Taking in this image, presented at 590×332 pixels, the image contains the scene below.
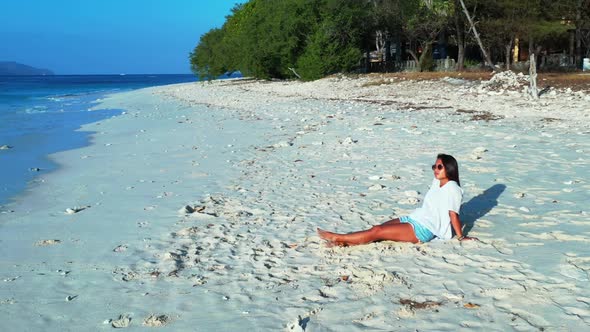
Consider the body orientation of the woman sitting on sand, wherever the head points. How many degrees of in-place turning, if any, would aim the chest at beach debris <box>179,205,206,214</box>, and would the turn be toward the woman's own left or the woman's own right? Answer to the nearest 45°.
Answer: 0° — they already face it

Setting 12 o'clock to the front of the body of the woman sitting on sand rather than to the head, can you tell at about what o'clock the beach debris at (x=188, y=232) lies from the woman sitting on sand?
The beach debris is roughly at 12 o'clock from the woman sitting on sand.

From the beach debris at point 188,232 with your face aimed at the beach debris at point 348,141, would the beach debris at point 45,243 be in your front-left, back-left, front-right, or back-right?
back-left

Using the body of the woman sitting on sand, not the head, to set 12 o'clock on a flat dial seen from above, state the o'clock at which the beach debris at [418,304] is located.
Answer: The beach debris is roughly at 9 o'clock from the woman sitting on sand.

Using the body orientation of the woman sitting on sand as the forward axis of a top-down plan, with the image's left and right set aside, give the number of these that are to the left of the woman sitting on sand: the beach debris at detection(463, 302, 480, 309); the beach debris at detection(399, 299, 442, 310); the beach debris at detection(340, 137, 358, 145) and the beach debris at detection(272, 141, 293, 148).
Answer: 2

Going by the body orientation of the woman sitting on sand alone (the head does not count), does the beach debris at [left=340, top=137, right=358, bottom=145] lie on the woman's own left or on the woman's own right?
on the woman's own right

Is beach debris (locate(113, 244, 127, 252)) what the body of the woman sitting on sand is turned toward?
yes

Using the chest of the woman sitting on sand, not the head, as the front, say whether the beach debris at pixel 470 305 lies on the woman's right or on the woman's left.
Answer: on the woman's left

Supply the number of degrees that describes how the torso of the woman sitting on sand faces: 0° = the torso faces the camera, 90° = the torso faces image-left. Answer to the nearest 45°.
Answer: approximately 90°
